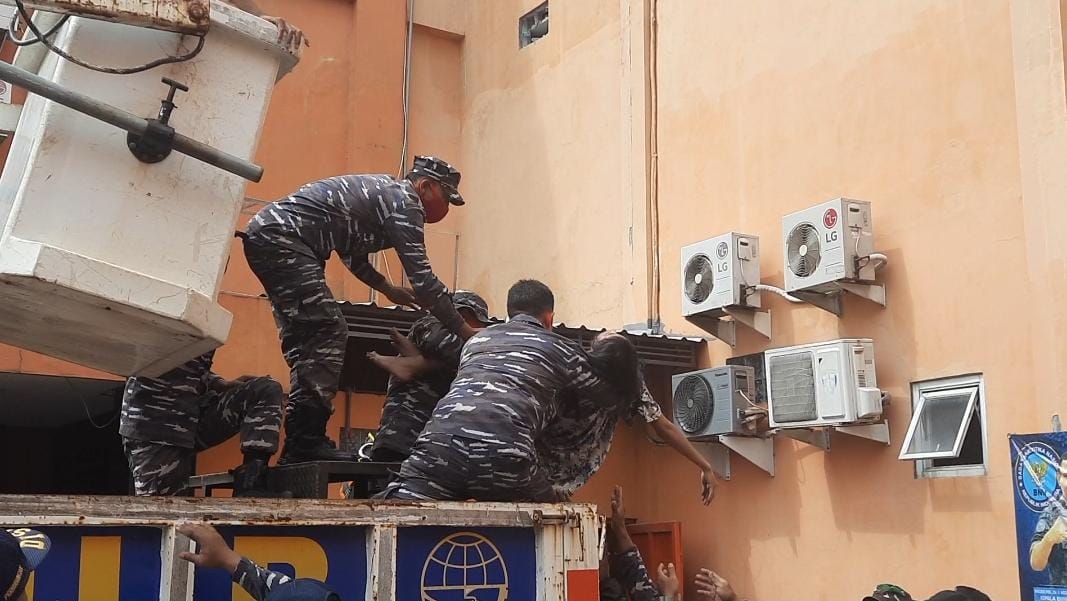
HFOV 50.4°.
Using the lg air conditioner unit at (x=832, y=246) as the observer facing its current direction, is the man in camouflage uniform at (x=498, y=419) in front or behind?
in front

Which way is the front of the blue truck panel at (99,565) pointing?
toward the camera

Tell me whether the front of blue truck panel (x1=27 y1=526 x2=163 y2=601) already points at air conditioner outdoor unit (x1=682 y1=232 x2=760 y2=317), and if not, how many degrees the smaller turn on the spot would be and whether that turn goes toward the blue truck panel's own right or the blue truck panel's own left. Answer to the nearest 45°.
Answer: approximately 135° to the blue truck panel's own left

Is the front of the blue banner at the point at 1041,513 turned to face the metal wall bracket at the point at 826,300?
no

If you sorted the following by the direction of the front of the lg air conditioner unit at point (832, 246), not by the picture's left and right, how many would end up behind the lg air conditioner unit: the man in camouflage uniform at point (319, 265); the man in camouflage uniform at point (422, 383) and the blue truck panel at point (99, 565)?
0

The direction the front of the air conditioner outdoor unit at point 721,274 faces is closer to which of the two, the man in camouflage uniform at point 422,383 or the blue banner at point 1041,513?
the man in camouflage uniform

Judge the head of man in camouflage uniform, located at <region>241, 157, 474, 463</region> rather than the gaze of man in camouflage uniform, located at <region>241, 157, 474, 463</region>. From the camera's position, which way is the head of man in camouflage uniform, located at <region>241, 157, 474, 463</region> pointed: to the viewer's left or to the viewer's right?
to the viewer's right

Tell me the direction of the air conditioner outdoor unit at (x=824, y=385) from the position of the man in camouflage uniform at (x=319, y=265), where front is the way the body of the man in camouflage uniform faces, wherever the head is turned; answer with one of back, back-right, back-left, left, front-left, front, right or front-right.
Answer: front-left

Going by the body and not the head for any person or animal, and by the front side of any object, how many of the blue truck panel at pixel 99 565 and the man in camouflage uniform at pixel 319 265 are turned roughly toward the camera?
1

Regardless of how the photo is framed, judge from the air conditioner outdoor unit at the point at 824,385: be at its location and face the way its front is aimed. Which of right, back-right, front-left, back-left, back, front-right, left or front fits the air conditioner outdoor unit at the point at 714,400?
right

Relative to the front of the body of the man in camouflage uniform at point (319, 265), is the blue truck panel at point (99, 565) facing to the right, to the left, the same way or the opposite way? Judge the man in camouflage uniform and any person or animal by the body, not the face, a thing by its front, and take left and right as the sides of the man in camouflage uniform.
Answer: to the right

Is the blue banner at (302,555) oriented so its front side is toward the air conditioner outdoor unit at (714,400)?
no

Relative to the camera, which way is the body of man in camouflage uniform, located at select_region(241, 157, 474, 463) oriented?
to the viewer's right

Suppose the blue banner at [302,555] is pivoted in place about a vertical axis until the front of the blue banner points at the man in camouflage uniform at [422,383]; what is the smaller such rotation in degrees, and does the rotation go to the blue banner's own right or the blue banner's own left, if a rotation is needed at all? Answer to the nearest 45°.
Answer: approximately 180°

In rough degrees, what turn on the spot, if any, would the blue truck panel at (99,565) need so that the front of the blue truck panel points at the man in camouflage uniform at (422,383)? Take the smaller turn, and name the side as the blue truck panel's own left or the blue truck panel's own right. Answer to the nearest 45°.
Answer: approximately 135° to the blue truck panel's own left

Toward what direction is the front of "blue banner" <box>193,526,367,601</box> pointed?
toward the camera

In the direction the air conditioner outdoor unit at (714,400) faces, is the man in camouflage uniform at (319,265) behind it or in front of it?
in front
